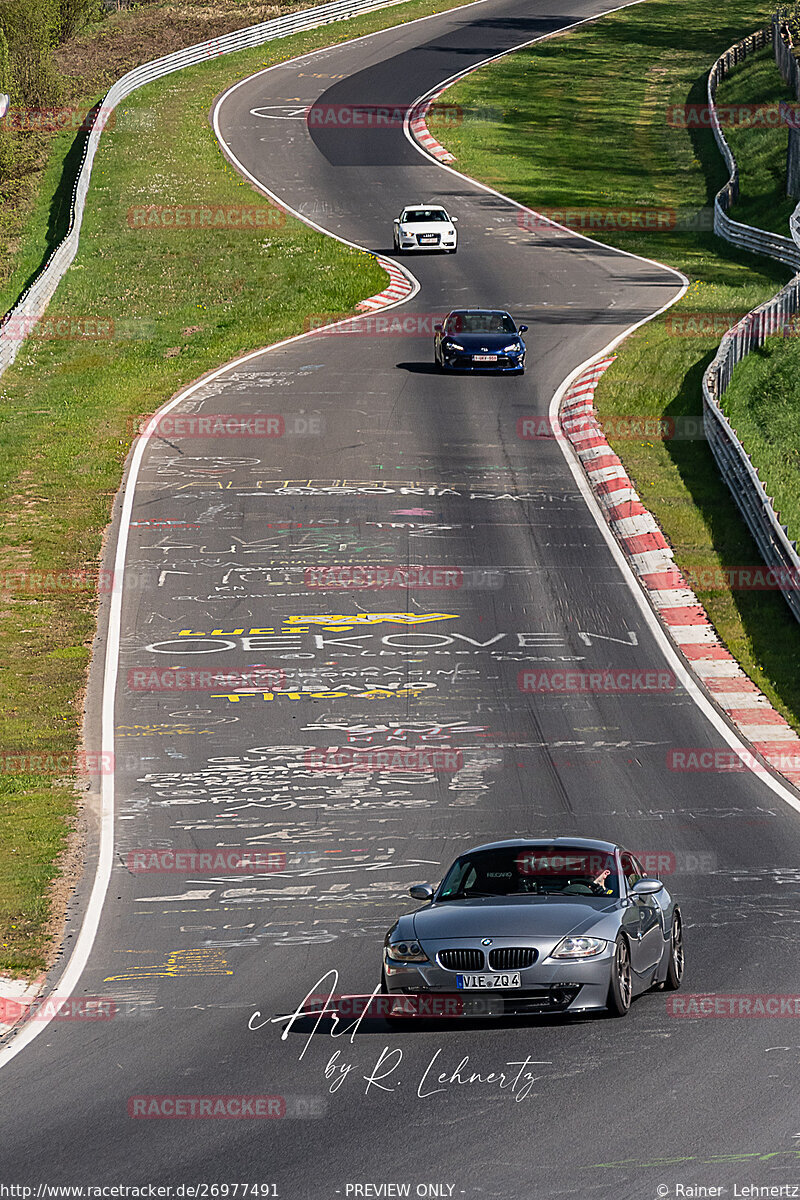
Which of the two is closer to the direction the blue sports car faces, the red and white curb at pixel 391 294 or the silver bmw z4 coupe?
the silver bmw z4 coupe

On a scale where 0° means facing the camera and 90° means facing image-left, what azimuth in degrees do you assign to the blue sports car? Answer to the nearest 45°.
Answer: approximately 0°

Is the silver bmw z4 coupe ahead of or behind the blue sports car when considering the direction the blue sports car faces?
ahead

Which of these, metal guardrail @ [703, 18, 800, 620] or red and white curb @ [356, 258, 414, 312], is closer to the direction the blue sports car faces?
the metal guardrail

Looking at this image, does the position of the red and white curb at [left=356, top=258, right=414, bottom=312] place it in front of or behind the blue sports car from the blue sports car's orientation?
behind
